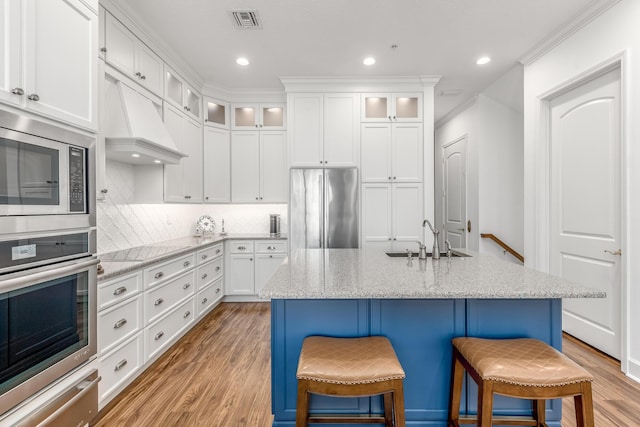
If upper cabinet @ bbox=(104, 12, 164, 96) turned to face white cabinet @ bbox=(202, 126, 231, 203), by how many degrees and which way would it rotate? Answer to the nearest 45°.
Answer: approximately 90° to its left

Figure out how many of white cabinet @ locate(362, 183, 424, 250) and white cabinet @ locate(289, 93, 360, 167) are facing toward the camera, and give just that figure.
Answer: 2

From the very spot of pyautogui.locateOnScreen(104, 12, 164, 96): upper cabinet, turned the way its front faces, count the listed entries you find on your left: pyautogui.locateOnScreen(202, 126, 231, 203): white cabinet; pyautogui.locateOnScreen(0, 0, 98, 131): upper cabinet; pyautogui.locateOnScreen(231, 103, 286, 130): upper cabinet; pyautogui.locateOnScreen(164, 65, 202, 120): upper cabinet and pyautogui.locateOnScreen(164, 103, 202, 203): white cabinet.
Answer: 4

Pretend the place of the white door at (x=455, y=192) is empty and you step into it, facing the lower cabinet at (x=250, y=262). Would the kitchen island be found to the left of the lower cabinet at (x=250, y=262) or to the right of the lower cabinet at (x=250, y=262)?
left

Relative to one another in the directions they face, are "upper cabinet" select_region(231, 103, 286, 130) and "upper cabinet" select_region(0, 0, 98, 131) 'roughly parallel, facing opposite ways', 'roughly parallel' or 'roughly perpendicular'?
roughly perpendicular

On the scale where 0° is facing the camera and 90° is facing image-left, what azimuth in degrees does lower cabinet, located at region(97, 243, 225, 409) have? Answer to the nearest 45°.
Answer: approximately 315°

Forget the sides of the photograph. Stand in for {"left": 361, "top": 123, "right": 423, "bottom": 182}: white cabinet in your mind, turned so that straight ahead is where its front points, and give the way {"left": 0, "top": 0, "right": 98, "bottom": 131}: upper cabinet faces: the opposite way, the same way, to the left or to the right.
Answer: to the left

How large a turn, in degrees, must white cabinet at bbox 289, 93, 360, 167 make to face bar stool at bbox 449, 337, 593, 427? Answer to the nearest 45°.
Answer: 0° — it already faces it

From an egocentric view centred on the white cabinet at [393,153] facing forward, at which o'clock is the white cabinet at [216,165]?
the white cabinet at [216,165] is roughly at 3 o'clock from the white cabinet at [393,153].

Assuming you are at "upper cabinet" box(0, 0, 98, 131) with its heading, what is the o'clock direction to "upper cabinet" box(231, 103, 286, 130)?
"upper cabinet" box(231, 103, 286, 130) is roughly at 9 o'clock from "upper cabinet" box(0, 0, 98, 131).

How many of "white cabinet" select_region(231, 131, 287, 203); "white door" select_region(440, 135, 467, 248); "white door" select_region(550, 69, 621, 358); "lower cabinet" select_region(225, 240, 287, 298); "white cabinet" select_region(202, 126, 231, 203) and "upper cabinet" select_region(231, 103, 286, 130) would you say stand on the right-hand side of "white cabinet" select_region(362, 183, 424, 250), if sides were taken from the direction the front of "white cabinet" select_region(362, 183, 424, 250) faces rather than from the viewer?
4

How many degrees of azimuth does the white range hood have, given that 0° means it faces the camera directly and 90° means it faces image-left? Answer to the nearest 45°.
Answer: approximately 315°

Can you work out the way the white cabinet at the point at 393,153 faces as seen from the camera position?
facing the viewer

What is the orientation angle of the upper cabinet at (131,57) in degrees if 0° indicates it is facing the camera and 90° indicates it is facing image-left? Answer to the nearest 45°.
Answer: approximately 315°

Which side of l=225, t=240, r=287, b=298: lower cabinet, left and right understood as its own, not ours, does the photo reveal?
front

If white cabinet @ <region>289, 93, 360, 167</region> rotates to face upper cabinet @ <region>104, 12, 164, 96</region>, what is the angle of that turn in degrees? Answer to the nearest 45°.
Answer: approximately 45° to its right

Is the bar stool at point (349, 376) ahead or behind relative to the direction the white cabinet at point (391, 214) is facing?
ahead

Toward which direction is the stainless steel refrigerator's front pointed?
toward the camera
